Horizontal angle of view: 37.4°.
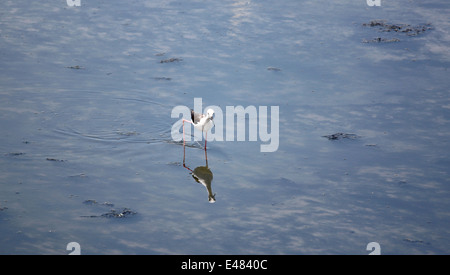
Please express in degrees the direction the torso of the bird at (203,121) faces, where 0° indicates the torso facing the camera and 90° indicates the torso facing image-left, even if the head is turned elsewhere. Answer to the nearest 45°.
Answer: approximately 315°
